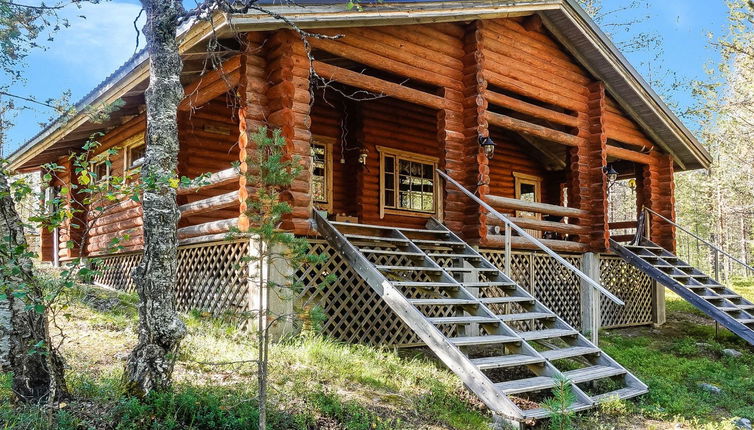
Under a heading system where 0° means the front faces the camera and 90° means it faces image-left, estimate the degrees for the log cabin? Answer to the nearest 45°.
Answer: approximately 315°

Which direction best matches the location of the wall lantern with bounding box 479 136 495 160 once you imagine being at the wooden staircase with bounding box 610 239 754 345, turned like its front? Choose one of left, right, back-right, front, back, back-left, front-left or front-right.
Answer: right

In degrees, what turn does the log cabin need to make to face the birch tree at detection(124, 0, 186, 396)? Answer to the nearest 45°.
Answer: approximately 90° to its right

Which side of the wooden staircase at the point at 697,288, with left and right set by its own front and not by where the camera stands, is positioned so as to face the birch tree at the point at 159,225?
right

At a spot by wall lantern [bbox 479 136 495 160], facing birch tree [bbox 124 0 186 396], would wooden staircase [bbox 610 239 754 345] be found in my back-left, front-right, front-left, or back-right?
back-left

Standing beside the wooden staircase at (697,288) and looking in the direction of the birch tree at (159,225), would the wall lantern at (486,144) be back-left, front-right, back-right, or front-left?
front-right
